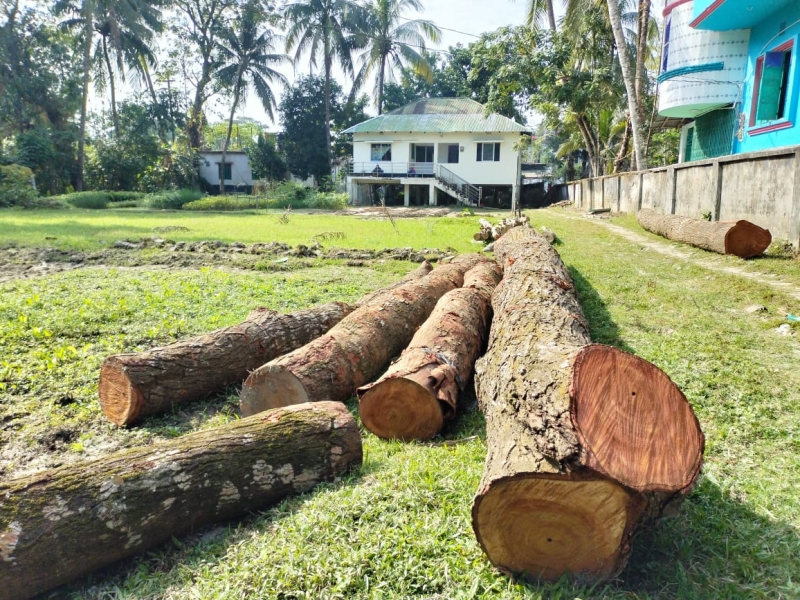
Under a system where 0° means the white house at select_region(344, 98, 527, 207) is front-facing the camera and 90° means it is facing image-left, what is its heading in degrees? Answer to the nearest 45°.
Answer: approximately 0°

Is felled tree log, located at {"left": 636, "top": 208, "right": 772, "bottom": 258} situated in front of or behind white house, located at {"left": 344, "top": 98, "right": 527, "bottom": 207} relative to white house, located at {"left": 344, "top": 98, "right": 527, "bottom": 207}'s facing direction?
in front

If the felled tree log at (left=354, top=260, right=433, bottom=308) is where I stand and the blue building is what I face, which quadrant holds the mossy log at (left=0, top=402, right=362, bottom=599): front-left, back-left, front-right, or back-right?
back-right

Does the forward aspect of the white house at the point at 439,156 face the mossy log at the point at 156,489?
yes

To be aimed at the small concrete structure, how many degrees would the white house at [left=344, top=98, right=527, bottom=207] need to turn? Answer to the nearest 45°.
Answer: approximately 135° to its right

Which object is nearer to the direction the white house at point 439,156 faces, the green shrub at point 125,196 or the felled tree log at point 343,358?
the felled tree log

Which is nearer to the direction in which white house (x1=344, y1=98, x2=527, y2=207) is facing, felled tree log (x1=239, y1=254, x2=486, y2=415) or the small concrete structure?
the felled tree log

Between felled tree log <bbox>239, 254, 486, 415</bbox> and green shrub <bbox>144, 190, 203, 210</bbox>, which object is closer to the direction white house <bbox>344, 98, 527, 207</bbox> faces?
the felled tree log

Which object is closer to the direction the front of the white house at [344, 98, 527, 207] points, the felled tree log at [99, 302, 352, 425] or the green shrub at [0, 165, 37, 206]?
the felled tree log

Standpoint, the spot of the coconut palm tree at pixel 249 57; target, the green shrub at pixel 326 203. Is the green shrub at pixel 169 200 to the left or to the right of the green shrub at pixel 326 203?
right

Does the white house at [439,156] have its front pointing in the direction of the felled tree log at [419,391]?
yes

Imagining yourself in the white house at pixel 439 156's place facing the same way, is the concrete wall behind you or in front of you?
in front

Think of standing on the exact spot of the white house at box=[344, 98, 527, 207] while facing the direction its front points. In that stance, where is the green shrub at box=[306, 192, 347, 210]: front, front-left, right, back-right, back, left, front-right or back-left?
front-right
